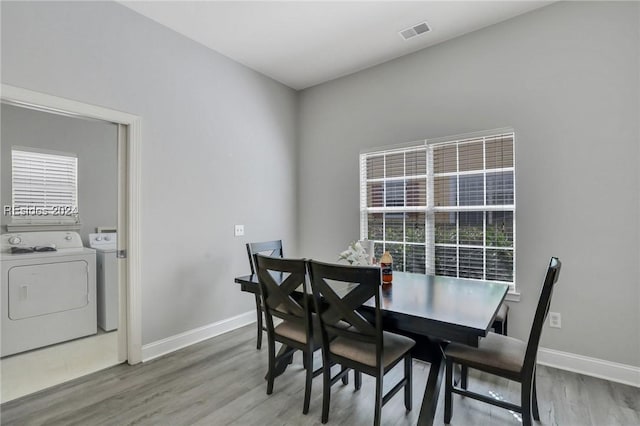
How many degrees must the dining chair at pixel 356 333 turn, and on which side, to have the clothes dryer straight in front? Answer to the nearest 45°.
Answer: approximately 135° to its left

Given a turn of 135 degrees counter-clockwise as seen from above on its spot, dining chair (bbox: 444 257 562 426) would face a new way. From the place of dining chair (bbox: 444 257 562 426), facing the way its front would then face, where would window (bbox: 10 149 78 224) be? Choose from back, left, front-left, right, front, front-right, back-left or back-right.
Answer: back-right

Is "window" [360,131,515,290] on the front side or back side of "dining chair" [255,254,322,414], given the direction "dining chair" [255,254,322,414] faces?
on the front side

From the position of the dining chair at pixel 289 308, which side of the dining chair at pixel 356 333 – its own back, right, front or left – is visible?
left

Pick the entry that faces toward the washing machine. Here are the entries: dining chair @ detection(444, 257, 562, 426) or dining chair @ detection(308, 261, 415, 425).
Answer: dining chair @ detection(444, 257, 562, 426)

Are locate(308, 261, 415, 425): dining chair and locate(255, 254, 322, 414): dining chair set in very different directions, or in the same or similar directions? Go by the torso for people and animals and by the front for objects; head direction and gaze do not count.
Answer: same or similar directions

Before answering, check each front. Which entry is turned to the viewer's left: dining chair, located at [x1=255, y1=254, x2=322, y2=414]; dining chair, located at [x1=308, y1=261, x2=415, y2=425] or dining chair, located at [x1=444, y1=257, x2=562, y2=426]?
dining chair, located at [x1=444, y1=257, x2=562, y2=426]

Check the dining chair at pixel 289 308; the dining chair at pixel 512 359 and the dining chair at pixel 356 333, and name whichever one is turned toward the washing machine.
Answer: the dining chair at pixel 512 359

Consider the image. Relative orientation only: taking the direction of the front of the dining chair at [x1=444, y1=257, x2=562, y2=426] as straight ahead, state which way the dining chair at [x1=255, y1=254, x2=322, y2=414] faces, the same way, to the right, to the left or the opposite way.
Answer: to the right

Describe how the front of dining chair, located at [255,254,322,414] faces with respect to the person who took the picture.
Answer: facing away from the viewer and to the right of the viewer

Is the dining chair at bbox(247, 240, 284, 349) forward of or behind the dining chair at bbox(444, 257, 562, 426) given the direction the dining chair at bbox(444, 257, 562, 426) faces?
forward

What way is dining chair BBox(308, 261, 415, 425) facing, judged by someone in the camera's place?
facing away from the viewer and to the right of the viewer

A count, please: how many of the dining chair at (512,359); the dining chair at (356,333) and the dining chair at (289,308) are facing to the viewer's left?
1

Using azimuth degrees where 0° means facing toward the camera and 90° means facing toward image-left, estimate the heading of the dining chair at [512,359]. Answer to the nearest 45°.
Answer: approximately 90°

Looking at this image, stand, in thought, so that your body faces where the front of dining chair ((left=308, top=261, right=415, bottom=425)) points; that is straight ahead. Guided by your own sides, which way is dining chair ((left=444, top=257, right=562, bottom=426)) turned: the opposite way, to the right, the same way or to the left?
to the left
